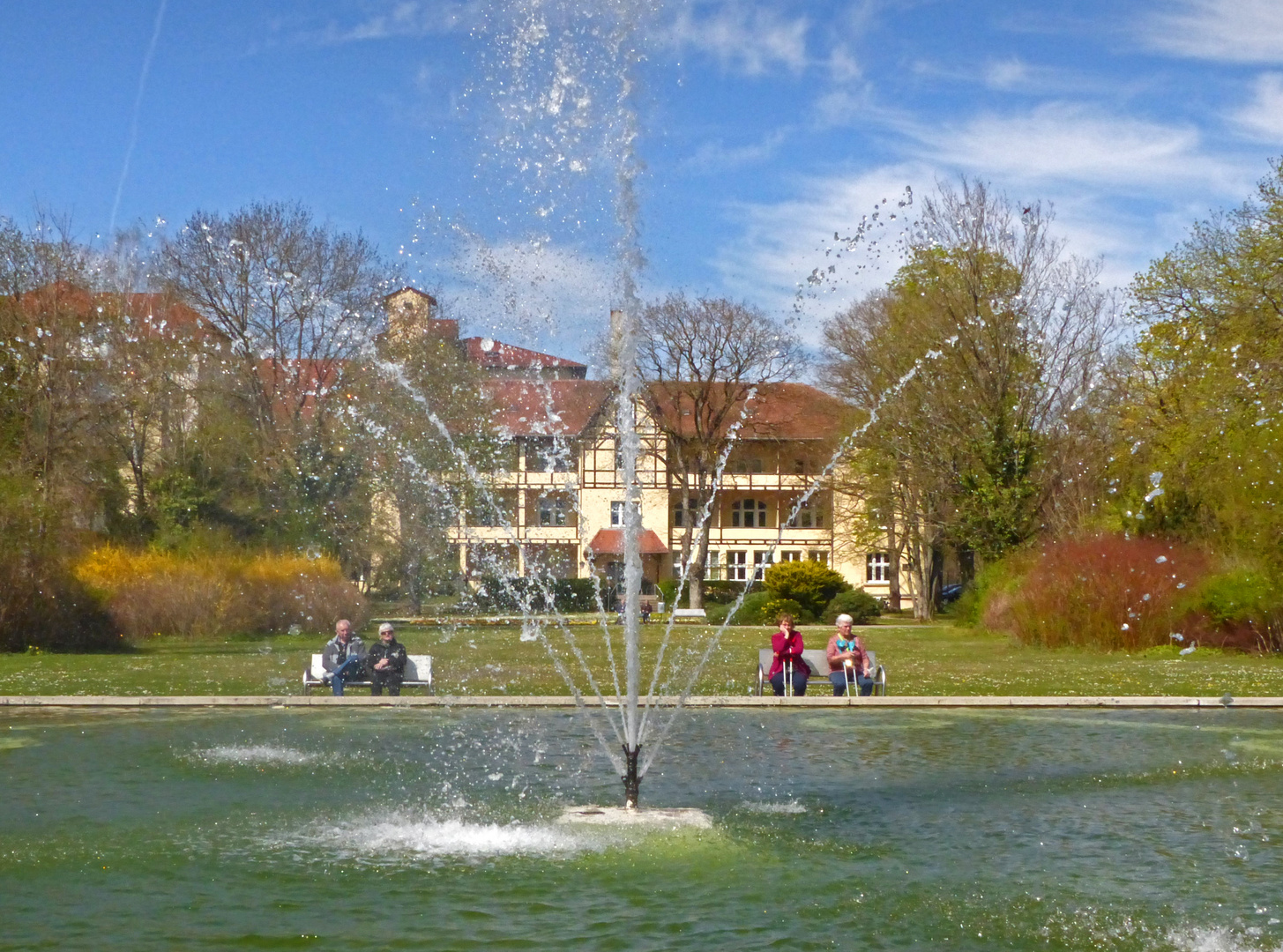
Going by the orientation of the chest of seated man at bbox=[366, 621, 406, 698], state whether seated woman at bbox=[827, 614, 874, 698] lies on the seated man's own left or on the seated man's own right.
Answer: on the seated man's own left

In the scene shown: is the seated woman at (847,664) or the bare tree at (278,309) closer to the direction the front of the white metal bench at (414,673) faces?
the seated woman

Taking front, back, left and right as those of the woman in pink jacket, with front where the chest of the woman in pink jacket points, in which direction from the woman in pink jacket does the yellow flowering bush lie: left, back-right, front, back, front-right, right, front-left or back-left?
back-right

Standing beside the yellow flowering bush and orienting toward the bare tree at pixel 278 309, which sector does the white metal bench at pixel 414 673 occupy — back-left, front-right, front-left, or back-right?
back-right

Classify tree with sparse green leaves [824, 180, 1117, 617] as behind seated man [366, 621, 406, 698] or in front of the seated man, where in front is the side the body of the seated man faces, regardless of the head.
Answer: behind

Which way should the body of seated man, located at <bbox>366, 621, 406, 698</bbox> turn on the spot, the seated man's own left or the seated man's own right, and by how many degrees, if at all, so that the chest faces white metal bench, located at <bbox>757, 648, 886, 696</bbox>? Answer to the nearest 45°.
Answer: approximately 90° to the seated man's own left

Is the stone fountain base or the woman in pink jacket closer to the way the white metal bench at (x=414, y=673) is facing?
the stone fountain base
